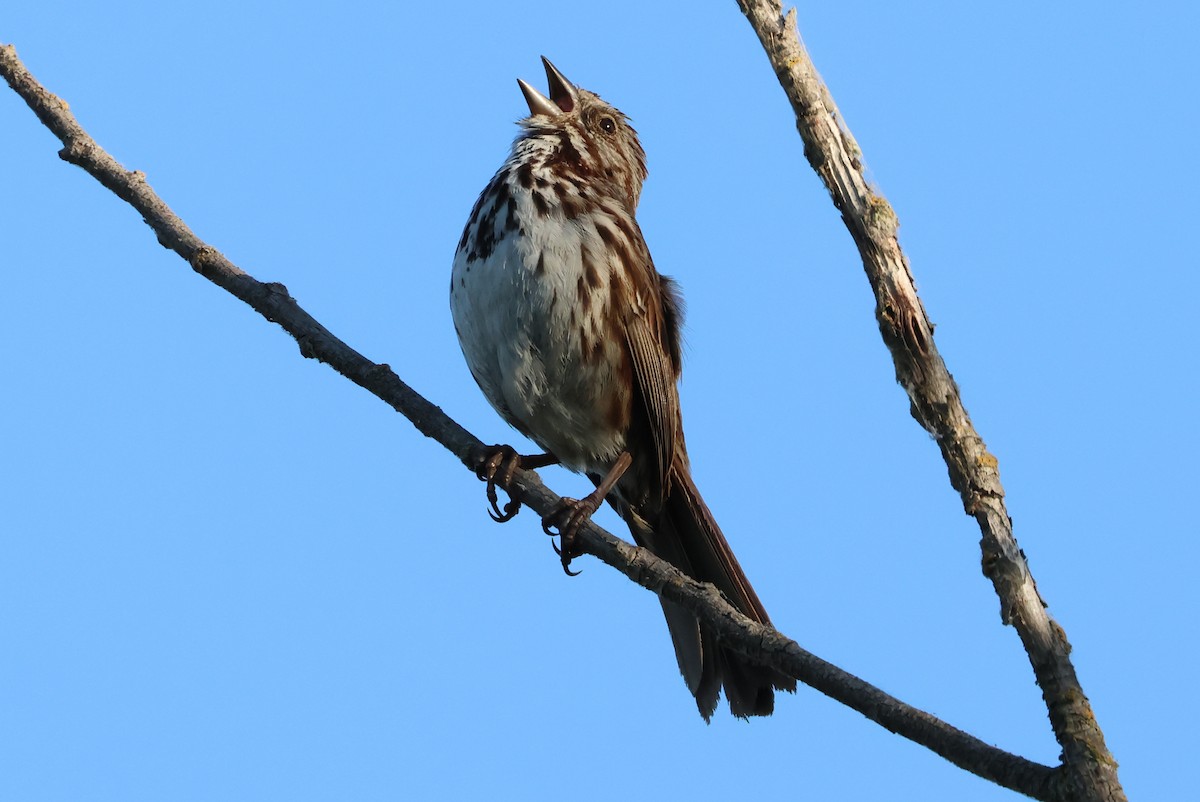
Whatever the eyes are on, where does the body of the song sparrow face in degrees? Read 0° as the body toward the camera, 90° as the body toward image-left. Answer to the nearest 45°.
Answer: approximately 45°

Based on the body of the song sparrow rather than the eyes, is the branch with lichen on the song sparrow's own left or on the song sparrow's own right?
on the song sparrow's own left
